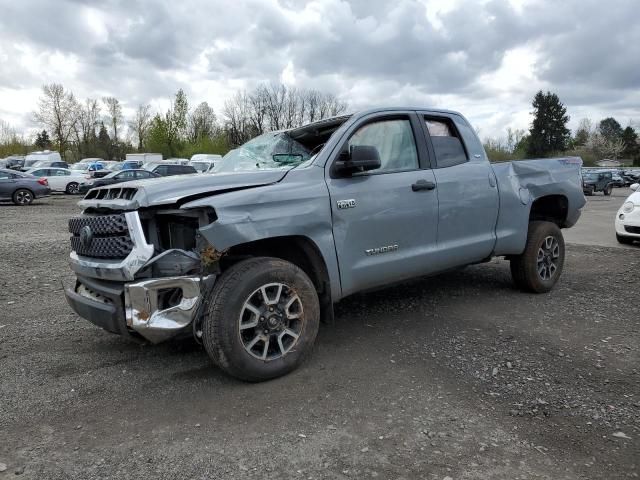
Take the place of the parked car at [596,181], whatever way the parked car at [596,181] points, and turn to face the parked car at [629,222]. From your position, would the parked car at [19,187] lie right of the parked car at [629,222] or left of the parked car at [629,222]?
right

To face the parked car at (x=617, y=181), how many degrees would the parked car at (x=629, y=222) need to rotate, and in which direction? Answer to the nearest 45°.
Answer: approximately 135° to its right

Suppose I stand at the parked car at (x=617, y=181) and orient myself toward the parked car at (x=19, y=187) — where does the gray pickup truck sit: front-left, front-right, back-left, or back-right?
front-left

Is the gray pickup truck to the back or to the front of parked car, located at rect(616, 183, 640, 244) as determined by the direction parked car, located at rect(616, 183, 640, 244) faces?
to the front

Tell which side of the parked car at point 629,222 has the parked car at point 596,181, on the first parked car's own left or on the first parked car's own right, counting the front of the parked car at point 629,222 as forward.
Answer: on the first parked car's own right

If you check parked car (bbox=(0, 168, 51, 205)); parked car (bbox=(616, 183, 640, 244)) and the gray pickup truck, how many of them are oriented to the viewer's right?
0

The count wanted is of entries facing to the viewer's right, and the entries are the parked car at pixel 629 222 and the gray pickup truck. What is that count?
0

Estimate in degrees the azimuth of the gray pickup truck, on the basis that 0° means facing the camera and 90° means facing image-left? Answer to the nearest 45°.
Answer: approximately 45°

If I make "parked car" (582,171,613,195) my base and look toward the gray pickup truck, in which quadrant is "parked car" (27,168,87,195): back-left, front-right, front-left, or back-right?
front-right

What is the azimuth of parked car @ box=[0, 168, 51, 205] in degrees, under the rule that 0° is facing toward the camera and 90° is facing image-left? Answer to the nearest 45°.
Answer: approximately 90°

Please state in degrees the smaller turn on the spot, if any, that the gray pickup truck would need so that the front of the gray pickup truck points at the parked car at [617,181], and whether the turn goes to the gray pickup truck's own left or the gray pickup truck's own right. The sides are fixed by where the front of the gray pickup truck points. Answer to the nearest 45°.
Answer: approximately 180°

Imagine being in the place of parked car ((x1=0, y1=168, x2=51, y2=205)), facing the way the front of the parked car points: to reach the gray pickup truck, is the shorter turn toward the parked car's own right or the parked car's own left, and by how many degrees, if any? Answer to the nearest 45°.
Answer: approximately 90° to the parked car's own left

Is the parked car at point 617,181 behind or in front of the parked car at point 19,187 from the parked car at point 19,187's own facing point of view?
behind
